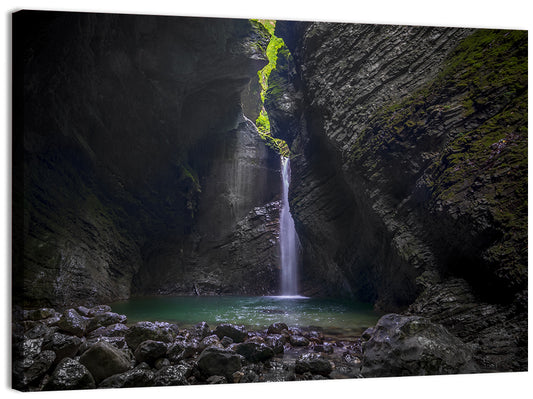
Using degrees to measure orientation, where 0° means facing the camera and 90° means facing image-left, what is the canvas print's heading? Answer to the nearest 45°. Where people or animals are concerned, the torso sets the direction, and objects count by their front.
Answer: approximately 315°
